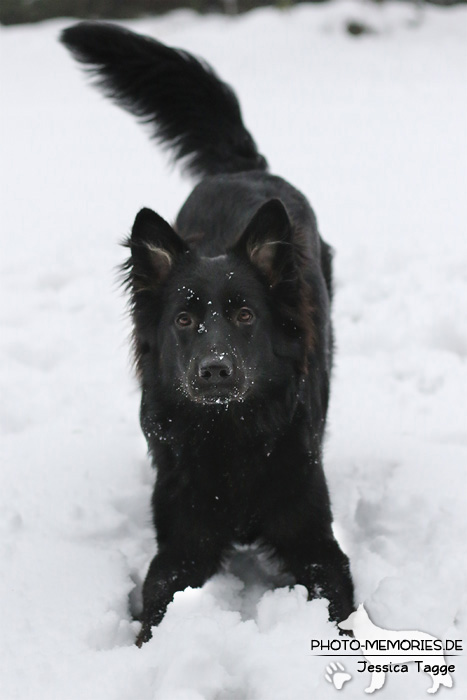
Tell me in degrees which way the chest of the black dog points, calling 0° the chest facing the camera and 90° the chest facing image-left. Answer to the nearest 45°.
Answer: approximately 0°
